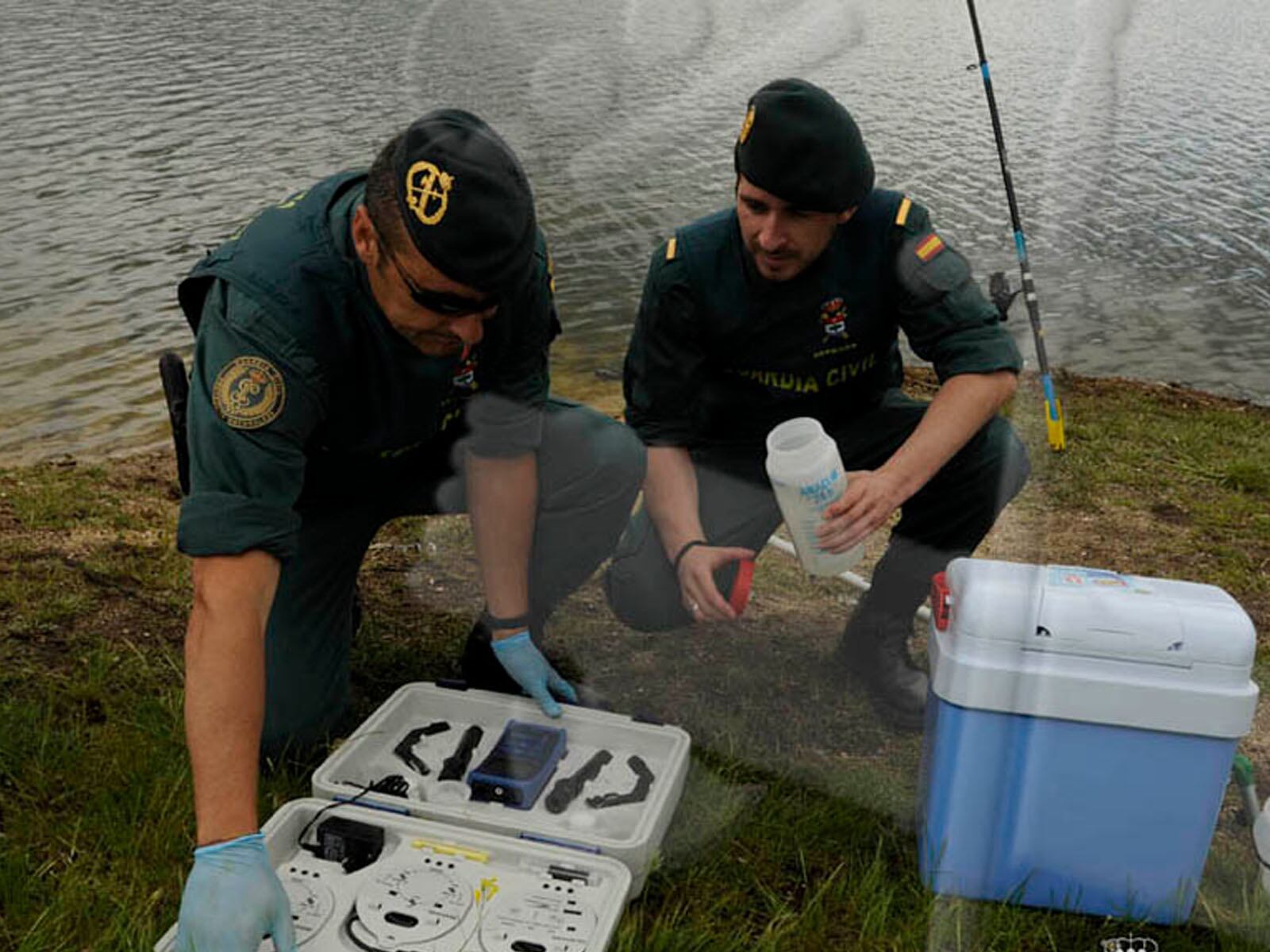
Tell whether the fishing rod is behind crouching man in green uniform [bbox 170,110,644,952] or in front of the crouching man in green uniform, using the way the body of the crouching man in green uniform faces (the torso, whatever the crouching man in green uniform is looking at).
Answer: in front

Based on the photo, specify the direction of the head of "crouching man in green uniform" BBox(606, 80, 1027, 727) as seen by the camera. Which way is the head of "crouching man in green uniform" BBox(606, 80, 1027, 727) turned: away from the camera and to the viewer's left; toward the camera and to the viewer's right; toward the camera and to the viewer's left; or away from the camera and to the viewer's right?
toward the camera and to the viewer's left

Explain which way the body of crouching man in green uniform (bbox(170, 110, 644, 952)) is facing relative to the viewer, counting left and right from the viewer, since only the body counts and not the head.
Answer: facing the viewer and to the right of the viewer

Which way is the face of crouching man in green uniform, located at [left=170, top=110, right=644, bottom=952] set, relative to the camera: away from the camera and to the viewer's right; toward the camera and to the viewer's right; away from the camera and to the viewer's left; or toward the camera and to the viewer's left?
toward the camera and to the viewer's right

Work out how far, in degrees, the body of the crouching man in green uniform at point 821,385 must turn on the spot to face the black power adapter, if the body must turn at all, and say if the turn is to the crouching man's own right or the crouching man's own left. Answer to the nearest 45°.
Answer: approximately 45° to the crouching man's own right

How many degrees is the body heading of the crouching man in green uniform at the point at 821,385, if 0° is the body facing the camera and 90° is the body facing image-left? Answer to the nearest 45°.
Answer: approximately 0°

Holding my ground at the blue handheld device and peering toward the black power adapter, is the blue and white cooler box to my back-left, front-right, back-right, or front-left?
back-left
